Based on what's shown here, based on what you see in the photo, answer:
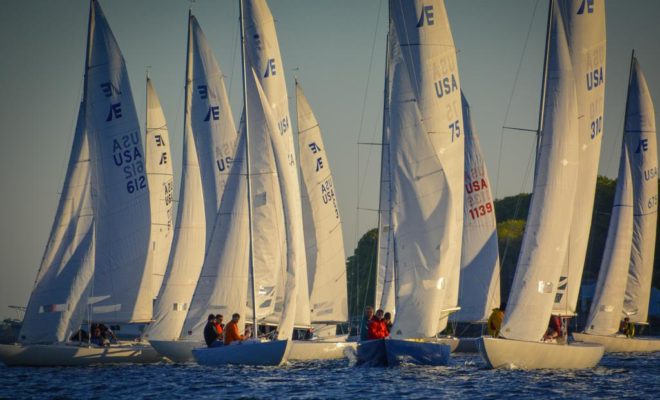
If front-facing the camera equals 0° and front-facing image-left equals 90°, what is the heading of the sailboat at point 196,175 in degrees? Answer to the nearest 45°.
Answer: approximately 45°

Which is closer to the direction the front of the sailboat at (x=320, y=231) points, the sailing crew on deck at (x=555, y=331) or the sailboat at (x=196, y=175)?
the sailboat

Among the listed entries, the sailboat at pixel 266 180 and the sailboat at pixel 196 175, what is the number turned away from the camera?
0

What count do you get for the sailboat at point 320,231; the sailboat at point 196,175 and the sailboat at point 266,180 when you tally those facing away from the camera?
0

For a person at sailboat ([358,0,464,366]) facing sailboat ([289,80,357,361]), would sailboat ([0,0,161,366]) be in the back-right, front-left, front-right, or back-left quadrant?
front-left

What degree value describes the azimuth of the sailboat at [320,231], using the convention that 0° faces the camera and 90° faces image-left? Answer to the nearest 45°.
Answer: approximately 45°
